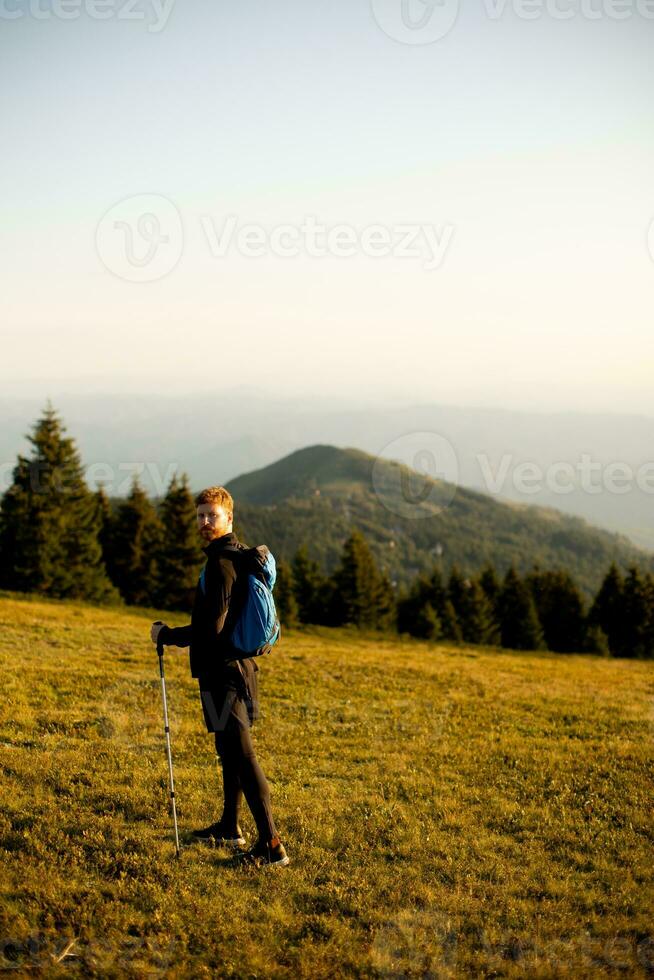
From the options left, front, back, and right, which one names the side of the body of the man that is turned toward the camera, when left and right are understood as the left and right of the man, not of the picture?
left
